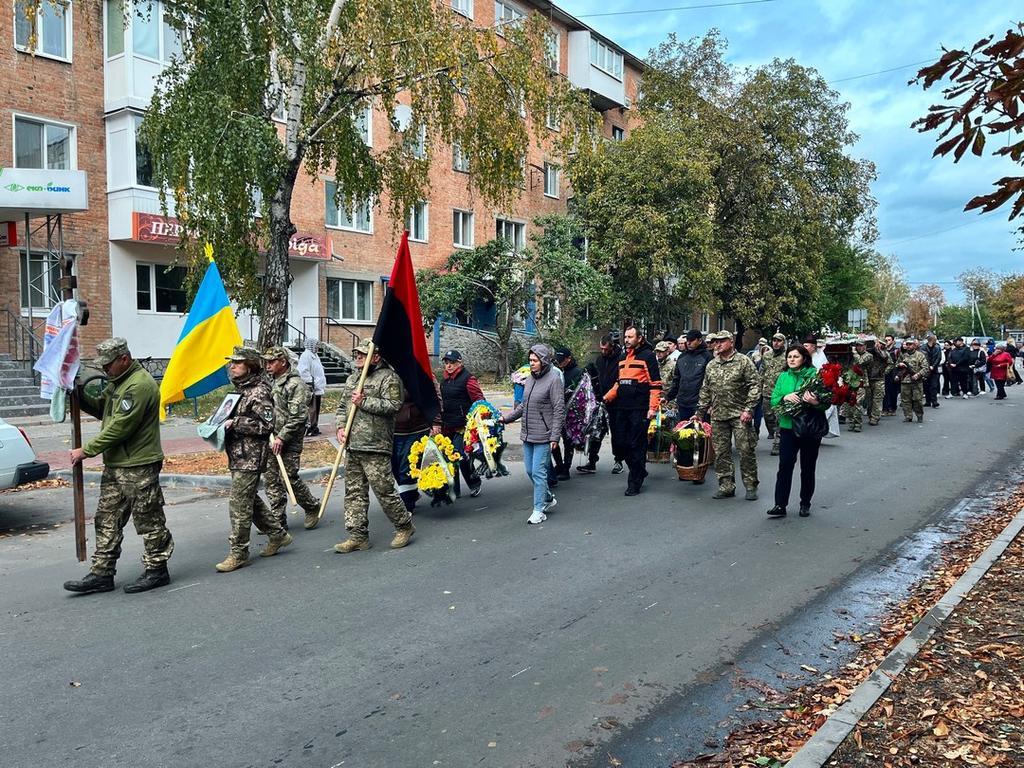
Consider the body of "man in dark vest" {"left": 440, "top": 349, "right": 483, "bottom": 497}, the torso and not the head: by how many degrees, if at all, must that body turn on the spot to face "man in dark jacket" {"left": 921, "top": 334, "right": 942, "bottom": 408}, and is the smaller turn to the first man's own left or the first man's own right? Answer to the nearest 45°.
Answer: approximately 180°

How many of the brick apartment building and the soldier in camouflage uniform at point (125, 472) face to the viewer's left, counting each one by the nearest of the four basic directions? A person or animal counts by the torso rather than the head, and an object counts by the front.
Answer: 1

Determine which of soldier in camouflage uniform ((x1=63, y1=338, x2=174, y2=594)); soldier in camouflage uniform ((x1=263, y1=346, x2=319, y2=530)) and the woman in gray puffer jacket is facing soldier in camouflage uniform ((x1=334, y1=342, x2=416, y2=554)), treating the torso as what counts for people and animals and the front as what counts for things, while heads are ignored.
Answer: the woman in gray puffer jacket

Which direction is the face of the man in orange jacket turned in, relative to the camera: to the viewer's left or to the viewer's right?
to the viewer's left

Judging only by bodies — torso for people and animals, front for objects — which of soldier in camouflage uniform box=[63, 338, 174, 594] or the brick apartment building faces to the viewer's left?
the soldier in camouflage uniform

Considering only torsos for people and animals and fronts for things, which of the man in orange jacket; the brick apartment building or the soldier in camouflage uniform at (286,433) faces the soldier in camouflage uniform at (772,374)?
the brick apartment building

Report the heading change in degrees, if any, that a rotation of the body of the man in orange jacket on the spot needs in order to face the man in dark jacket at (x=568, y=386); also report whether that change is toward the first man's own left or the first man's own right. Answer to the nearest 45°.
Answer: approximately 90° to the first man's own right

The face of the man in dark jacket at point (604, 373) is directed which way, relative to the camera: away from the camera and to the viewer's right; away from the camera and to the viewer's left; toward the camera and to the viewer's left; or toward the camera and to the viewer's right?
toward the camera and to the viewer's left

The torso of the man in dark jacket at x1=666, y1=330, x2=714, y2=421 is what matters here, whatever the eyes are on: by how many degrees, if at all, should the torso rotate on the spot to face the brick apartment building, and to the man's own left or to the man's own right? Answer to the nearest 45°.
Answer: approximately 90° to the man's own right

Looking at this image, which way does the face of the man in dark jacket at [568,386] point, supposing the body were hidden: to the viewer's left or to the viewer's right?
to the viewer's left

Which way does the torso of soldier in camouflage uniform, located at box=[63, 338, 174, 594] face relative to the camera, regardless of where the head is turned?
to the viewer's left

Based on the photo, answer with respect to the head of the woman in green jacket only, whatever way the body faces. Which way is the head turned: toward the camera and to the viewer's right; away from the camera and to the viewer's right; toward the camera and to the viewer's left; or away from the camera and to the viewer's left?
toward the camera and to the viewer's left

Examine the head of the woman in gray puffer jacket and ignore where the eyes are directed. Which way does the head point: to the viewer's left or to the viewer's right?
to the viewer's left

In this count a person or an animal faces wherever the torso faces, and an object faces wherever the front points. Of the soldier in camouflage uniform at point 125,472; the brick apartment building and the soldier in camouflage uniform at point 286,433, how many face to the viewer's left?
2
